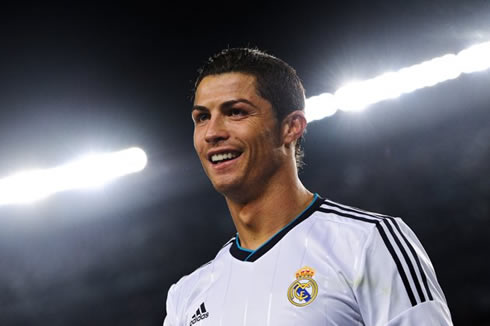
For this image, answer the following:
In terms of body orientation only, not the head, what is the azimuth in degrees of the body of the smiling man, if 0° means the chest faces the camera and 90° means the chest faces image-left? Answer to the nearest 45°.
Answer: approximately 45°
